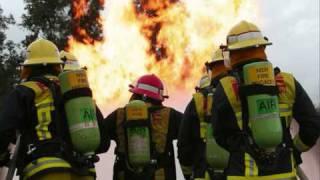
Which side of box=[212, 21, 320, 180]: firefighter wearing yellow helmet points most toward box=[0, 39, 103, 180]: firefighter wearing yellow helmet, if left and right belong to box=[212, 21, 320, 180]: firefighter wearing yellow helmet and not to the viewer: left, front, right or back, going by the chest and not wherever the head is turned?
left

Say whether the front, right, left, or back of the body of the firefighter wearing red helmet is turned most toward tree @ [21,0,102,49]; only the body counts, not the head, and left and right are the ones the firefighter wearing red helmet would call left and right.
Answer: front

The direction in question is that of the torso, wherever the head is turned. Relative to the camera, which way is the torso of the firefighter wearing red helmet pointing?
away from the camera

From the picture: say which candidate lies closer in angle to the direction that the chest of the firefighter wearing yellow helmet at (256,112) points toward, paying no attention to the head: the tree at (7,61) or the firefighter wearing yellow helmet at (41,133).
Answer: the tree

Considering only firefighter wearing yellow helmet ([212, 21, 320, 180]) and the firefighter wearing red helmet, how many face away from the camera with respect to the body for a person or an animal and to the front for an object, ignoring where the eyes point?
2

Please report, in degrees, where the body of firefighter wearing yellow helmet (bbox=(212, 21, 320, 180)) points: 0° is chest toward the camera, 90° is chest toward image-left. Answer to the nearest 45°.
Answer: approximately 180°

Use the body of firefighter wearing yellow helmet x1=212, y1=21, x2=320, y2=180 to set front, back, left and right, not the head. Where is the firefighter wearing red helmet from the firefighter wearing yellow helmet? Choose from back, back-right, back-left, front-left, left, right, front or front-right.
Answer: front-left

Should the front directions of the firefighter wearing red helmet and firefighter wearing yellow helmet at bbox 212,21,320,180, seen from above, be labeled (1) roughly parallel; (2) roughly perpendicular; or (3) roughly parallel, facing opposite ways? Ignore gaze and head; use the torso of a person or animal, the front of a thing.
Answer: roughly parallel

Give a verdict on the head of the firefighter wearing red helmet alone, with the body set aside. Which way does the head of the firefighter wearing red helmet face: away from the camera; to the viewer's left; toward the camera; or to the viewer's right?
away from the camera
